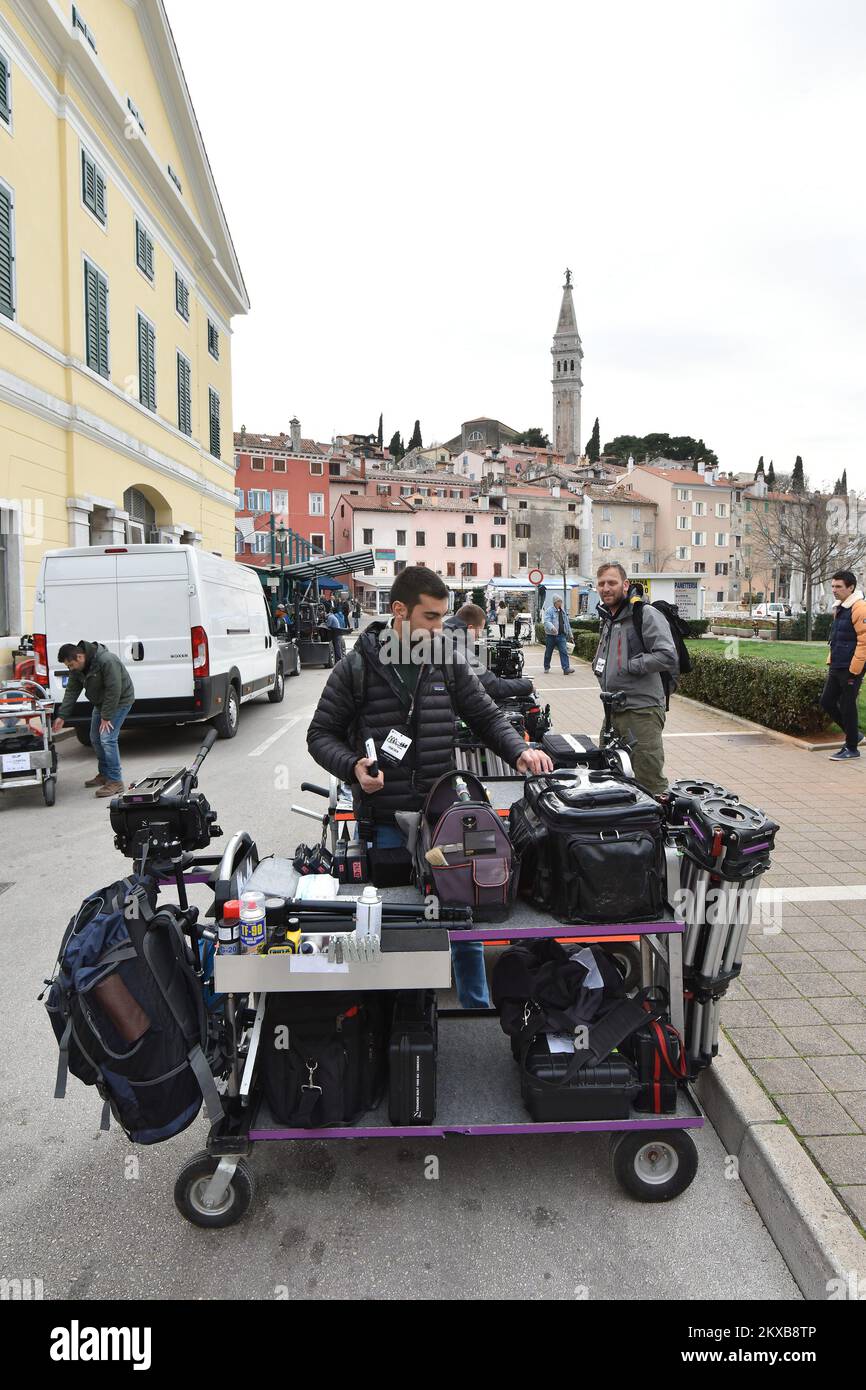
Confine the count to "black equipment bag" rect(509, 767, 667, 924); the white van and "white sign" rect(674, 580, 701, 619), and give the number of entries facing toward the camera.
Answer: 2

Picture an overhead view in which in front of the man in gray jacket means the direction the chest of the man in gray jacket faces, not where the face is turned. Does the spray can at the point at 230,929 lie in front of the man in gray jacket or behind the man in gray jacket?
in front

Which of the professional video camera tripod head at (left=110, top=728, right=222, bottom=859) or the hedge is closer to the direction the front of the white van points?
the hedge

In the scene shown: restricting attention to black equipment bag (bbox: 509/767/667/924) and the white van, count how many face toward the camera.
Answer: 1

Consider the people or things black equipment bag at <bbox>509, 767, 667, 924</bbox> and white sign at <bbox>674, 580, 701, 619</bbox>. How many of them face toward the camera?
2

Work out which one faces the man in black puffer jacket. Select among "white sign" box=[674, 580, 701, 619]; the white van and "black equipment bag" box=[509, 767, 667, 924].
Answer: the white sign

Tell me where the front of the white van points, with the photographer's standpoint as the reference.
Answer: facing away from the viewer and to the right of the viewer

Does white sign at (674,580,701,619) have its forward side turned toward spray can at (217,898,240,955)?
yes

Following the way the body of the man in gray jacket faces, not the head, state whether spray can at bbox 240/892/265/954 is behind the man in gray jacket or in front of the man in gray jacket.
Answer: in front

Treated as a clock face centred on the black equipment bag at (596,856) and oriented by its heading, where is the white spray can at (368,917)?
The white spray can is roughly at 2 o'clock from the black equipment bag.

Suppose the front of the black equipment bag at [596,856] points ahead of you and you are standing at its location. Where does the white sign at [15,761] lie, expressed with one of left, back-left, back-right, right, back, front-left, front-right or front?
back-right
